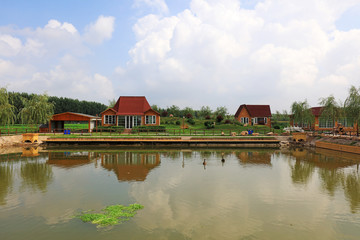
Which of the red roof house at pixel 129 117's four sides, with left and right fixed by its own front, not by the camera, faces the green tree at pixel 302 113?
left

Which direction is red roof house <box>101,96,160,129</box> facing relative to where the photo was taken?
toward the camera

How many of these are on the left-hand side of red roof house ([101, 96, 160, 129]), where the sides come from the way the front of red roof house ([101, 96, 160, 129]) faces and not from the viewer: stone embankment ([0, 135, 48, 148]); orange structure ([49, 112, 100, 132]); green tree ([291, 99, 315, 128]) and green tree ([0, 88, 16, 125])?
1

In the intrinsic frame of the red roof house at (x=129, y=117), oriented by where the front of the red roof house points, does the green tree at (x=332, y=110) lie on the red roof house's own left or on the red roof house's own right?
on the red roof house's own left

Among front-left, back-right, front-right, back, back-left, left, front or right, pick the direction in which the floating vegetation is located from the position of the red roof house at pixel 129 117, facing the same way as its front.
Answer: front

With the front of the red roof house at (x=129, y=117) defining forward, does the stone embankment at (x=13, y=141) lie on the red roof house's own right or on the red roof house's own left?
on the red roof house's own right

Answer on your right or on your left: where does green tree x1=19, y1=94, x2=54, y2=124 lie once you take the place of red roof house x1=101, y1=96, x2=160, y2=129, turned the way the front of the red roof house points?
on your right

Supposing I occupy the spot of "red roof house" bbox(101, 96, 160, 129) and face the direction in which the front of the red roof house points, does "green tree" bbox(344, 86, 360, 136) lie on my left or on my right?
on my left

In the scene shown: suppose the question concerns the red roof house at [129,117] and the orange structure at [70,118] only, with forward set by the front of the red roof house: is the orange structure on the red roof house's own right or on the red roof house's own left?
on the red roof house's own right

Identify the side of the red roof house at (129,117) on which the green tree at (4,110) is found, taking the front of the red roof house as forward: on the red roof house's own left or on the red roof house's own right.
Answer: on the red roof house's own right
